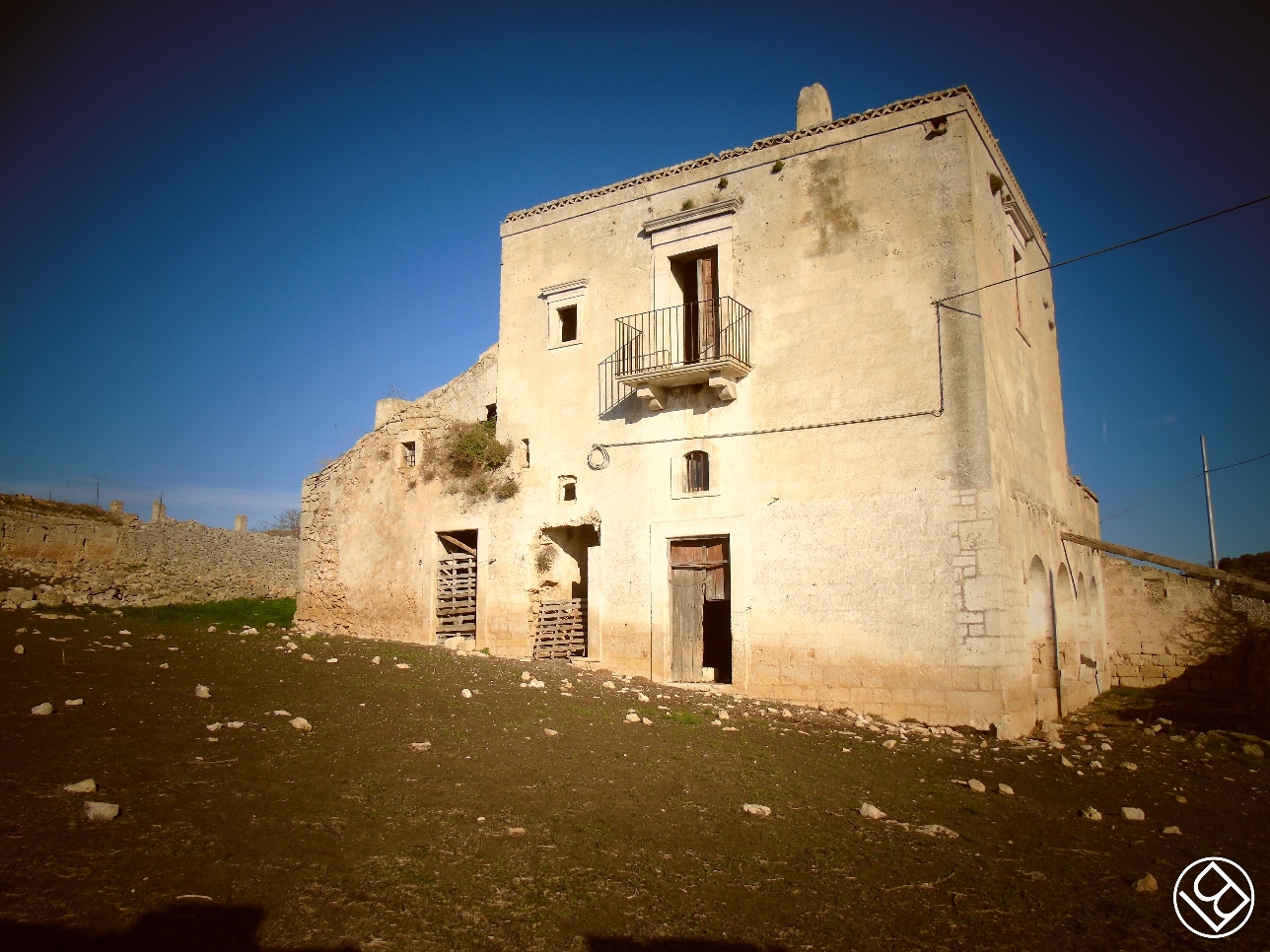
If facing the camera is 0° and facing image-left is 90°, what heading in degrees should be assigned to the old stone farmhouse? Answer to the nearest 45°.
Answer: approximately 45°

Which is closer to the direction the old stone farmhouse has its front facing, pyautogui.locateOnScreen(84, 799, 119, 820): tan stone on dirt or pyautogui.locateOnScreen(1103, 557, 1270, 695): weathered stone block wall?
the tan stone on dirt

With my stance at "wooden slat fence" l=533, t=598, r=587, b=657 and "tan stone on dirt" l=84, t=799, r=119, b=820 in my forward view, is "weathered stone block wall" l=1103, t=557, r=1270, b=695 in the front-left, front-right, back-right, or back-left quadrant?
back-left

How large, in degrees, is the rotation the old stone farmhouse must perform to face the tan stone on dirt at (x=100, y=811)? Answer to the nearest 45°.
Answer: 0° — it already faces it

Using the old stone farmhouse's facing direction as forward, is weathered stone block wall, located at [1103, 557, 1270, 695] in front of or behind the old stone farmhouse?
behind
